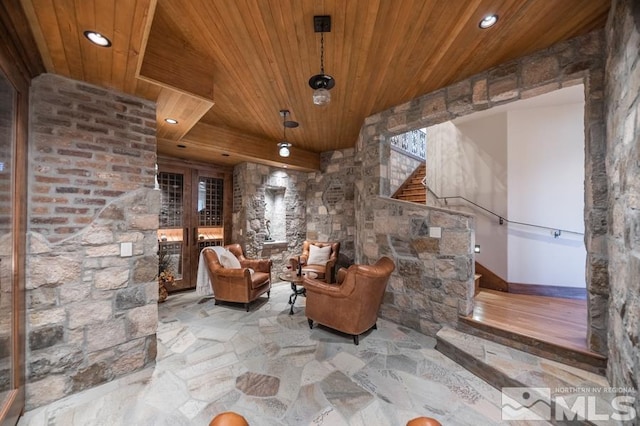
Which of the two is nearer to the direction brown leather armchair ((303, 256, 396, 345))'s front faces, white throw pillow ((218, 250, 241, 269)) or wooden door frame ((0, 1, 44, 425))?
the white throw pillow

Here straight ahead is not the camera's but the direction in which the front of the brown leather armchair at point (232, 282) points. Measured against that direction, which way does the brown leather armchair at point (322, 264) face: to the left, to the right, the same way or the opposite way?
to the right

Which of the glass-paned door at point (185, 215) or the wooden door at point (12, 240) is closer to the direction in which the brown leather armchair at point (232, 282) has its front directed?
the wooden door

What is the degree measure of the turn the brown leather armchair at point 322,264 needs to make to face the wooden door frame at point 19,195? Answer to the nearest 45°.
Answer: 0° — it already faces it

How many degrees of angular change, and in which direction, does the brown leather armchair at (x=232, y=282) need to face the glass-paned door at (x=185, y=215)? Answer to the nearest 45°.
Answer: approximately 180°

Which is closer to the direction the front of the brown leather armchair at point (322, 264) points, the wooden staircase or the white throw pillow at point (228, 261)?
the white throw pillow

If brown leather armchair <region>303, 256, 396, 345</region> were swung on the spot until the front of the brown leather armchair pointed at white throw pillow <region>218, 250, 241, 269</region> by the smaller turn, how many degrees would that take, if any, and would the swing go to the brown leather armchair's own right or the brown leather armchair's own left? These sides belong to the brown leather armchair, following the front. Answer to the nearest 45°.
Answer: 0° — it already faces it

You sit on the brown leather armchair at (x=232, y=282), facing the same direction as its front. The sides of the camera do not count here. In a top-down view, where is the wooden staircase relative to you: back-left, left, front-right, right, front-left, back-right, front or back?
front-left

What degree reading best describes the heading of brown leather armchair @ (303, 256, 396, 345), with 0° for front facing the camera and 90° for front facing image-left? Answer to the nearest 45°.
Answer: approximately 135°

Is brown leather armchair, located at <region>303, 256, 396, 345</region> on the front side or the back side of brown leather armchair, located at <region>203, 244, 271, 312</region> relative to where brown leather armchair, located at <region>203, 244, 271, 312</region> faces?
on the front side

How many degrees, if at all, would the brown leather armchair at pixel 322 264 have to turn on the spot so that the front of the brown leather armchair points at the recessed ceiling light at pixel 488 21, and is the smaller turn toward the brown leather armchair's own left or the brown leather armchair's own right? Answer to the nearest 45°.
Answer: approximately 45° to the brown leather armchair's own left

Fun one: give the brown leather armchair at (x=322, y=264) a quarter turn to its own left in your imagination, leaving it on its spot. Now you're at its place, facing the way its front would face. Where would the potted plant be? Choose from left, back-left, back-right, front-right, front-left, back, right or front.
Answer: back-right

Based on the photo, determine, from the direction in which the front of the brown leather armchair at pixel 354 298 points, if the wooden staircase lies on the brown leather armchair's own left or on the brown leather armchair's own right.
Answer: on the brown leather armchair's own right

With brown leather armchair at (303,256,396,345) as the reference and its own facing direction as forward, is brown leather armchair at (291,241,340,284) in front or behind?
in front

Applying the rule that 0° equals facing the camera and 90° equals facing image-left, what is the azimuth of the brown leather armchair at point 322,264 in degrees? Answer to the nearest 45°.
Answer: approximately 45°

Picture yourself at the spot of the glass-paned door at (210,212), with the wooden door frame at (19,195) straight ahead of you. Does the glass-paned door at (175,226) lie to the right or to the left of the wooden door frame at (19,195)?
right

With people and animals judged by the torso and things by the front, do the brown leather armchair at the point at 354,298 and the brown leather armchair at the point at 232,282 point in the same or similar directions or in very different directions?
very different directions
